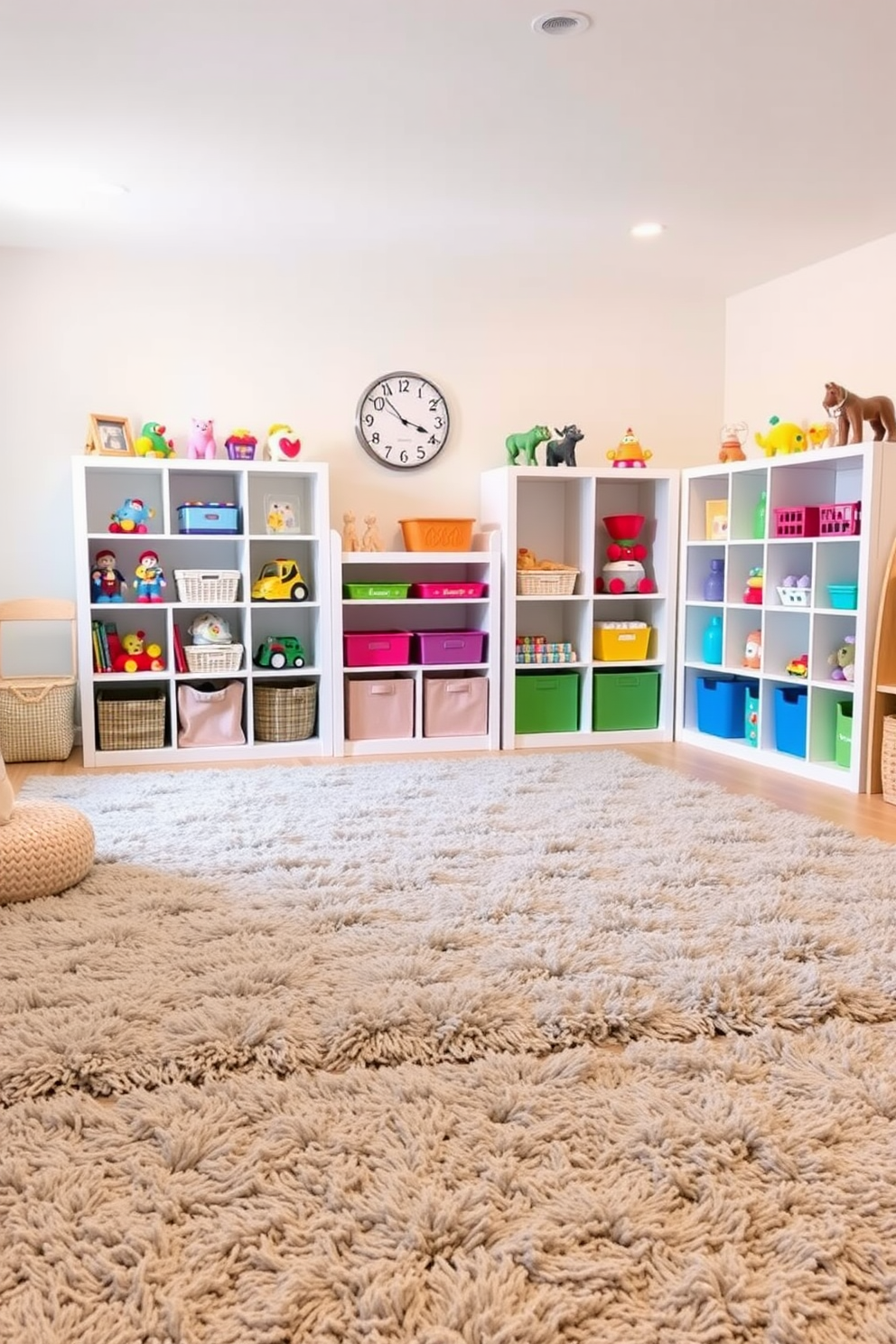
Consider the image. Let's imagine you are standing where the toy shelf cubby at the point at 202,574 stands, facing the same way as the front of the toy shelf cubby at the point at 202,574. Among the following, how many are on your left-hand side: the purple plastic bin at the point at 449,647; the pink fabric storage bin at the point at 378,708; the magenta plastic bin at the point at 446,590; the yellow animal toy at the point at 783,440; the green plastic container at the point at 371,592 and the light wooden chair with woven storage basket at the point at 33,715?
5

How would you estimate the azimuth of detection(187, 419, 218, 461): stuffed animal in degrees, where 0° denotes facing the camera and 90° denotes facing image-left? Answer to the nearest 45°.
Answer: approximately 0°

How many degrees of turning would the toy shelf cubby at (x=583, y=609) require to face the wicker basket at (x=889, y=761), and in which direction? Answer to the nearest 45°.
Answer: approximately 45° to its left

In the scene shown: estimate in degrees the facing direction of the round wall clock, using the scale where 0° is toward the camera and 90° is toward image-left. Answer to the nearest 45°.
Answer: approximately 0°

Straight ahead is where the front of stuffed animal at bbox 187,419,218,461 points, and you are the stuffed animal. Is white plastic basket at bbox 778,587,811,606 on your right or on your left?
on your left

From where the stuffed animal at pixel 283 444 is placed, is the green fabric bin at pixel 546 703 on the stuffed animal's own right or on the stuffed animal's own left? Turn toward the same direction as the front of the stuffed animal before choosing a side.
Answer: on the stuffed animal's own left
